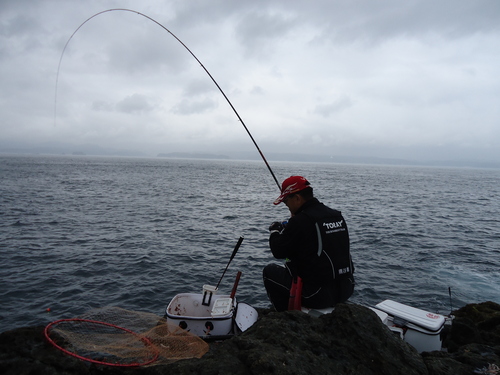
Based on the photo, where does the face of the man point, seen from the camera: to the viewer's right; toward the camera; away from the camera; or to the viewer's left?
to the viewer's left

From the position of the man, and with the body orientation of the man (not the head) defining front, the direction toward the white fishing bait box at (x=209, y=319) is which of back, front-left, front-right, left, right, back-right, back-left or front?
front-left

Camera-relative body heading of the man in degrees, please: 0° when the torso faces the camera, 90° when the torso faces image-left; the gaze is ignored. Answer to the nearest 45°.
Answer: approximately 135°

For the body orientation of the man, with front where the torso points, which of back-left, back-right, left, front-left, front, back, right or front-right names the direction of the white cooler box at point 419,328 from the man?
back-right
